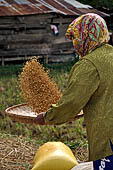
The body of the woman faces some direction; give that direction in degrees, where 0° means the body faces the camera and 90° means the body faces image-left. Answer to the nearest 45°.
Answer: approximately 135°

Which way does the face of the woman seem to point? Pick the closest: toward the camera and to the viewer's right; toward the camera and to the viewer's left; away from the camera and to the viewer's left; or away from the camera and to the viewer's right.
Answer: away from the camera and to the viewer's left
